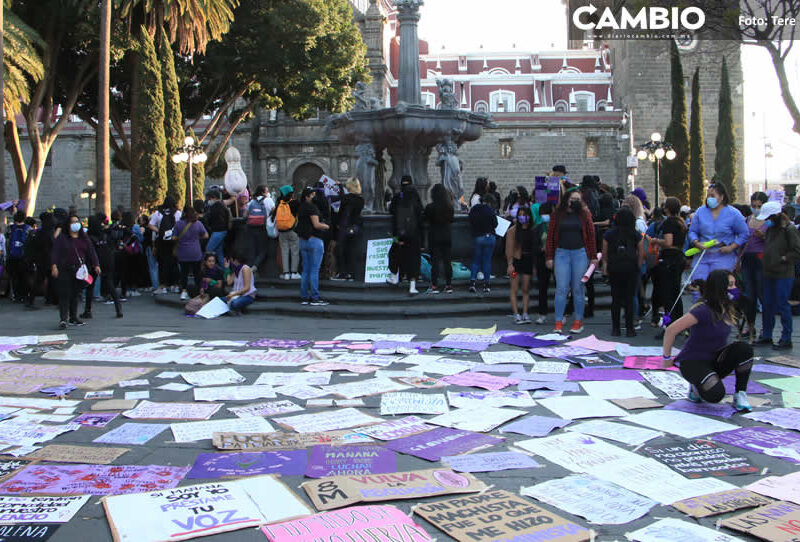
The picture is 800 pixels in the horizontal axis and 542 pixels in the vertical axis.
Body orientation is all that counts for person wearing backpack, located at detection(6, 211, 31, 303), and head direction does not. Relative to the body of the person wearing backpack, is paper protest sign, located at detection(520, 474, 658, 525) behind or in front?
behind

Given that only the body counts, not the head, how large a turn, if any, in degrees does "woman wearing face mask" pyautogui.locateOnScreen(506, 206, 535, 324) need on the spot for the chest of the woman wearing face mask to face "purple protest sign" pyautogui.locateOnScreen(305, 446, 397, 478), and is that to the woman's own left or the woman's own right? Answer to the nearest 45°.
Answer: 0° — they already face it

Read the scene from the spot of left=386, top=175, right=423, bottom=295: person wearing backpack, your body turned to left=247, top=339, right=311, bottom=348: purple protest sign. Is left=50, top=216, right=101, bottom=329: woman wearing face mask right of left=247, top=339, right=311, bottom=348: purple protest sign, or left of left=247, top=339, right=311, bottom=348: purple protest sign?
right

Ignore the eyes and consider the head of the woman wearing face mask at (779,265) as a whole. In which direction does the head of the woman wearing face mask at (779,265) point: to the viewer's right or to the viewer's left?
to the viewer's left

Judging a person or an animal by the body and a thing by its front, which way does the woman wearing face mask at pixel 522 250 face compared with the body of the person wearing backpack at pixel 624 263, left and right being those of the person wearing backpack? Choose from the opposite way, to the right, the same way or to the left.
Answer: the opposite way

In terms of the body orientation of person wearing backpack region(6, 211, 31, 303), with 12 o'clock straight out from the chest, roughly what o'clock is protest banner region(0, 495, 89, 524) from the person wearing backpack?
The protest banner is roughly at 6 o'clock from the person wearing backpack.

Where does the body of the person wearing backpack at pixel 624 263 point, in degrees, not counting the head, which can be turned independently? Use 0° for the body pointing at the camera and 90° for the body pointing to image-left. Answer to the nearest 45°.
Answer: approximately 180°
